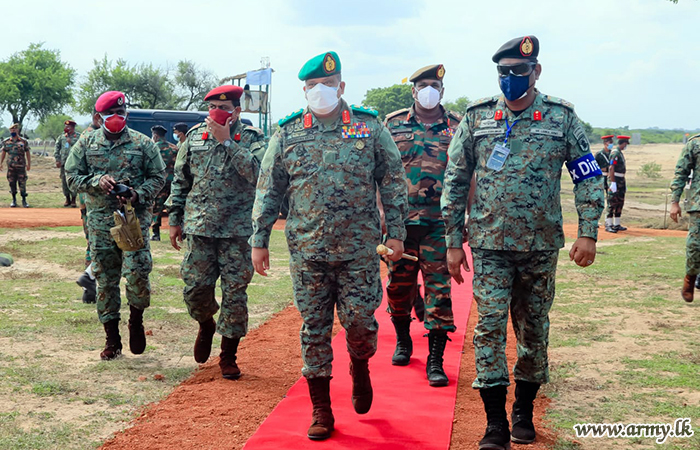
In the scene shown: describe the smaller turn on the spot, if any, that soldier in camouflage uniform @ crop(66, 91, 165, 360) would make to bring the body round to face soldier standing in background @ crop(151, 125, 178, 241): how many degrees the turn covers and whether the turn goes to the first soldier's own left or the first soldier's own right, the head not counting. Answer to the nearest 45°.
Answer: approximately 180°

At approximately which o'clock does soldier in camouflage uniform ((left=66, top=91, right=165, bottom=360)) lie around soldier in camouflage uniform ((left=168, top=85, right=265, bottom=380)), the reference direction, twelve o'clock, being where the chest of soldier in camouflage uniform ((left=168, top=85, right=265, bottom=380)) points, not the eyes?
soldier in camouflage uniform ((left=66, top=91, right=165, bottom=360)) is roughly at 4 o'clock from soldier in camouflage uniform ((left=168, top=85, right=265, bottom=380)).

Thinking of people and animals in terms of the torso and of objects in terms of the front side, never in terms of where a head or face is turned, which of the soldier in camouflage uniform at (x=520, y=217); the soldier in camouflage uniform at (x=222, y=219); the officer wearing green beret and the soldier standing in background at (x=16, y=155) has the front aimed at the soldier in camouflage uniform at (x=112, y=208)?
the soldier standing in background

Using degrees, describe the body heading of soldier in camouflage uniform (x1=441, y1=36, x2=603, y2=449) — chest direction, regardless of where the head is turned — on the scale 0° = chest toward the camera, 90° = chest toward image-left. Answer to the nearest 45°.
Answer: approximately 0°

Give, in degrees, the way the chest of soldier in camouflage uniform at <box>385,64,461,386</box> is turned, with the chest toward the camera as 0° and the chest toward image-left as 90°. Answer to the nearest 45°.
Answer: approximately 0°

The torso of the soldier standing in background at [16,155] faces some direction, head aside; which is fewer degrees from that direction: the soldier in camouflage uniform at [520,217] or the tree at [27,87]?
the soldier in camouflage uniform
